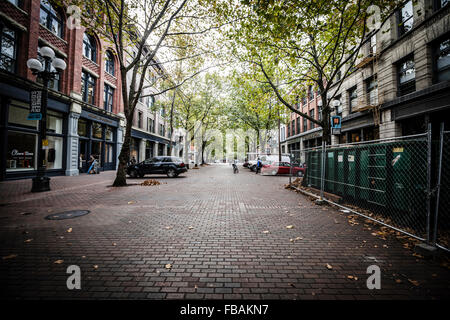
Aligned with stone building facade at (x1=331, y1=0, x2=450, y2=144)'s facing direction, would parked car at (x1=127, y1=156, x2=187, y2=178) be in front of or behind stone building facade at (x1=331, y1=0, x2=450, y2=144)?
in front

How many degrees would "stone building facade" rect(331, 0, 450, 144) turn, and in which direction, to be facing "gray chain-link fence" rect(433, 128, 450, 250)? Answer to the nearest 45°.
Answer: approximately 45° to its left

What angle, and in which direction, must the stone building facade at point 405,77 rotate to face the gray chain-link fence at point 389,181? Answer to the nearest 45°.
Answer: approximately 45° to its left

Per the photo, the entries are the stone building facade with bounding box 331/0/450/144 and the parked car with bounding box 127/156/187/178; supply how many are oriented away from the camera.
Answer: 0

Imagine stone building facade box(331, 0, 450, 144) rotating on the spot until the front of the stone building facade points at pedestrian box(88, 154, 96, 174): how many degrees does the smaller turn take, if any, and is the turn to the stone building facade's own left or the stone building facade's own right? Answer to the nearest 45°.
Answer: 0° — it already faces them

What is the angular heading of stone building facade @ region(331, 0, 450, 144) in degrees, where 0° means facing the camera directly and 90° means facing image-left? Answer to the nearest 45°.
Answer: approximately 45°

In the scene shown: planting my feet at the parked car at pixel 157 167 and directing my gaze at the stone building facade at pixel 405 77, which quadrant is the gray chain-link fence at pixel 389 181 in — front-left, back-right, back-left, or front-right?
front-right
